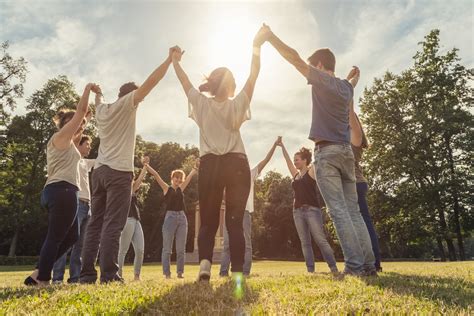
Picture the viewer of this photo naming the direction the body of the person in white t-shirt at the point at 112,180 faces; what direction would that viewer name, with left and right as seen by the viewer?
facing away from the viewer and to the right of the viewer

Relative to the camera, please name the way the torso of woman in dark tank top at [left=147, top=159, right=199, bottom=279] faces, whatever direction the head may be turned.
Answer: toward the camera

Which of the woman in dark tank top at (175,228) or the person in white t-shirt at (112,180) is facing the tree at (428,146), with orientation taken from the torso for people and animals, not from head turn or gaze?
the person in white t-shirt

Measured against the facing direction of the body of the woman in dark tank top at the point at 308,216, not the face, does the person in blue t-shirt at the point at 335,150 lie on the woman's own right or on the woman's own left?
on the woman's own left

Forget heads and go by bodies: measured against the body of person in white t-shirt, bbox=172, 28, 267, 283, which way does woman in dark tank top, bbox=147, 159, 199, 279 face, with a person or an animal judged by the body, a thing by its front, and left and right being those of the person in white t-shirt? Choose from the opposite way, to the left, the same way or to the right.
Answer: the opposite way

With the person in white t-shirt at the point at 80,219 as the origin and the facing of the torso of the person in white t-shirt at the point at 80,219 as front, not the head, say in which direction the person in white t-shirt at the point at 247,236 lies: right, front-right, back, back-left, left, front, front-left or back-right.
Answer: front

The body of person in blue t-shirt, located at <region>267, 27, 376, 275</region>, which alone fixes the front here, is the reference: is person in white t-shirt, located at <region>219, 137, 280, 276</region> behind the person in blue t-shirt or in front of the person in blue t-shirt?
in front

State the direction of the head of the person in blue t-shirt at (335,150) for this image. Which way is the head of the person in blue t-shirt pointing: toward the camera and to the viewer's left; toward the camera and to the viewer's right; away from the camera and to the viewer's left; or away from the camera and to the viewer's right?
away from the camera and to the viewer's left

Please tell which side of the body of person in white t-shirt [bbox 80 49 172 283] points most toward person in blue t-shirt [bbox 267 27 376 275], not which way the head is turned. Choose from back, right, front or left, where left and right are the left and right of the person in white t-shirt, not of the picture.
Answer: right

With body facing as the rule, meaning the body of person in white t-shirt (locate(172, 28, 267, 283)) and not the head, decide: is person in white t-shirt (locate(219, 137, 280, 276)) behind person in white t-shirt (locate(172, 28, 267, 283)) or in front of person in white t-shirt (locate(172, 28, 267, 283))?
in front

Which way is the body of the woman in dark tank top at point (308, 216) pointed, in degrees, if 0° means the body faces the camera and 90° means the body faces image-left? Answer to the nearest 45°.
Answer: approximately 45°

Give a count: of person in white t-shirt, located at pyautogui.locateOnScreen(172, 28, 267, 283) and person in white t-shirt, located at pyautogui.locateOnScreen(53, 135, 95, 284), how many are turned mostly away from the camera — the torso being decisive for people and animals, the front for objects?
1

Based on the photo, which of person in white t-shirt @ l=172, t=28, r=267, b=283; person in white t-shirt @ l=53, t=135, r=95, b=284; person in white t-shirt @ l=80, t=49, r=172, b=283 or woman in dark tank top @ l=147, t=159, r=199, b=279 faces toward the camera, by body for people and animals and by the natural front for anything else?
the woman in dark tank top

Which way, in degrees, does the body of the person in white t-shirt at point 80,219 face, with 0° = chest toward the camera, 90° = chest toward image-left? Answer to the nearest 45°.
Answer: approximately 270°

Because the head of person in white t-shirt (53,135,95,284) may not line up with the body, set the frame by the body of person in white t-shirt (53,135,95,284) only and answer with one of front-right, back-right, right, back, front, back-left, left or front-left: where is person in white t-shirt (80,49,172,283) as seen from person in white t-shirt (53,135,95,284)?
right

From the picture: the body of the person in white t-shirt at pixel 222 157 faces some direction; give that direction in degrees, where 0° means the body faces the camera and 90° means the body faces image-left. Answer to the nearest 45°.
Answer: approximately 180°
